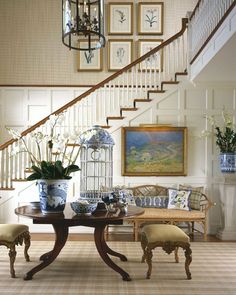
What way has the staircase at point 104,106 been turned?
to the viewer's left

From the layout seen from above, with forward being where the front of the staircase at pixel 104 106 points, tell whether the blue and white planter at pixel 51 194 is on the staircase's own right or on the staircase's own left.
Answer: on the staircase's own left

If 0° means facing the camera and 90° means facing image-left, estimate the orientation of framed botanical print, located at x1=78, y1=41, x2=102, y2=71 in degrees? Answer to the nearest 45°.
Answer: approximately 0°

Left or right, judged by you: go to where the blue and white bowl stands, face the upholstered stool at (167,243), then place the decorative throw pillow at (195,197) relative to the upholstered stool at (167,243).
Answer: left
